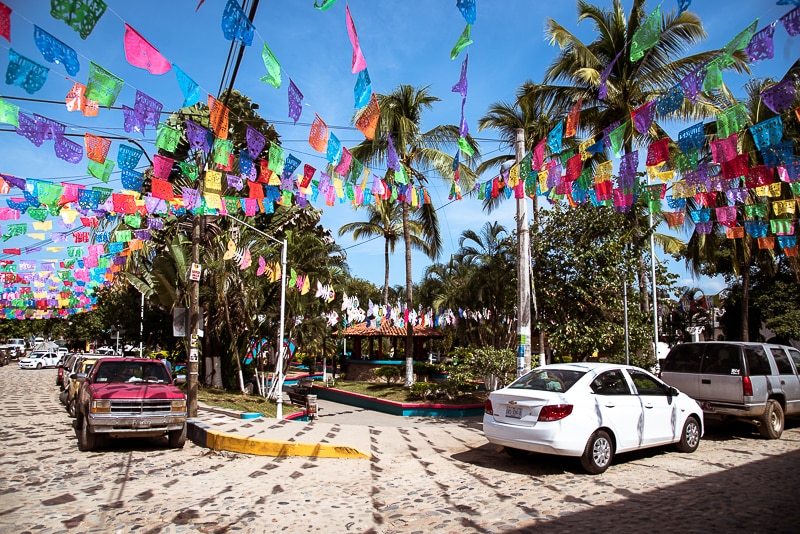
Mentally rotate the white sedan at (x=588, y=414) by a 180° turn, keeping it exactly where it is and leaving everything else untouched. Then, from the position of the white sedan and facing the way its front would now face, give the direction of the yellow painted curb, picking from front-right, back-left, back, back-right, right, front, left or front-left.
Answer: front-right

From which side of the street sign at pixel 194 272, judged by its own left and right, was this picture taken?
front

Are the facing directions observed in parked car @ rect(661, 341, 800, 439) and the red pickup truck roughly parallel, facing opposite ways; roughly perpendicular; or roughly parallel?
roughly perpendicular

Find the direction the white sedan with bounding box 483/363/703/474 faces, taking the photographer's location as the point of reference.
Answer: facing away from the viewer and to the right of the viewer

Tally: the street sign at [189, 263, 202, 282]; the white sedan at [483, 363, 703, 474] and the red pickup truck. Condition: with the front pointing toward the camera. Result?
2

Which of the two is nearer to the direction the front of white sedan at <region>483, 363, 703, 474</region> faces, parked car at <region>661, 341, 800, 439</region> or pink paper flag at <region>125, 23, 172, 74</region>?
the parked car

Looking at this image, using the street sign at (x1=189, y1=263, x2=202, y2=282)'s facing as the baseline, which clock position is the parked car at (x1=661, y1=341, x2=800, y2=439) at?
The parked car is roughly at 10 o'clock from the street sign.

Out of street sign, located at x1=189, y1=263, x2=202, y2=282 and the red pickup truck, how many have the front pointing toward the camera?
2
